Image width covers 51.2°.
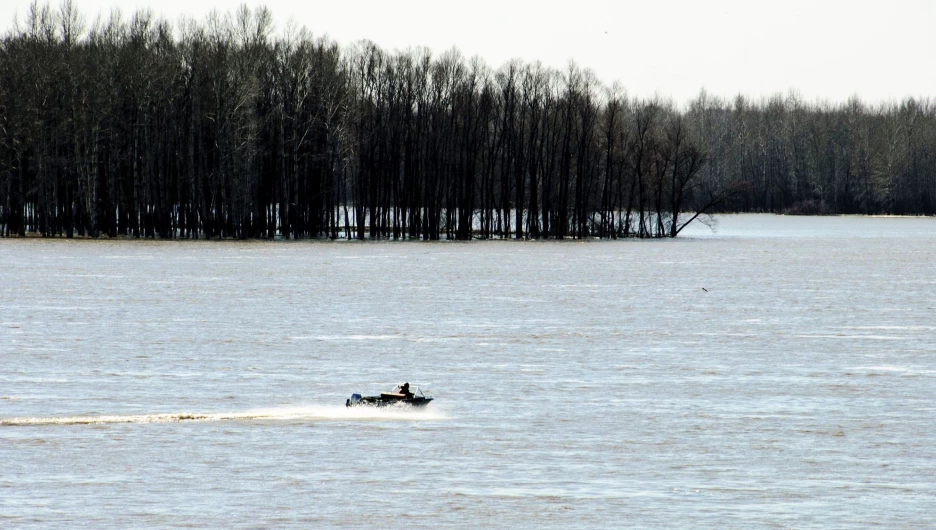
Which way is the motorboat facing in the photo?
to the viewer's right
